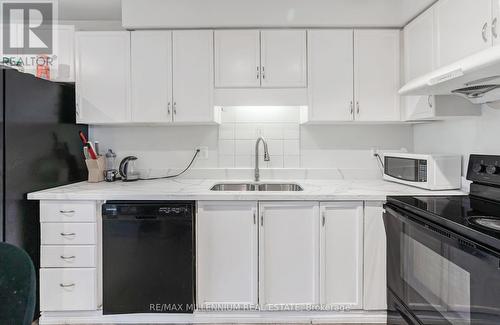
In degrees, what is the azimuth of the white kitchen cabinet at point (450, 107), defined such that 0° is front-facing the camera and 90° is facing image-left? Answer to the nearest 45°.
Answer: approximately 45°

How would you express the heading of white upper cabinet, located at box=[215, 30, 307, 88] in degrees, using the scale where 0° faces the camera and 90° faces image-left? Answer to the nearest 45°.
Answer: approximately 0°

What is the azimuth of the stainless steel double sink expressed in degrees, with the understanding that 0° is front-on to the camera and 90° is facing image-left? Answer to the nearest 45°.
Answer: approximately 0°

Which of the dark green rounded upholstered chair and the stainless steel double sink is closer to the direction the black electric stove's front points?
the dark green rounded upholstered chair

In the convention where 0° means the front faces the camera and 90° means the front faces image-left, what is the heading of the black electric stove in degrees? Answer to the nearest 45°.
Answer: approximately 45°

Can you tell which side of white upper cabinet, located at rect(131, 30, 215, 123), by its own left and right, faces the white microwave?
left
